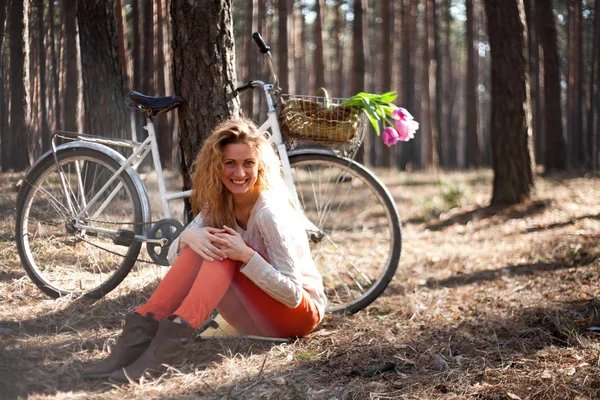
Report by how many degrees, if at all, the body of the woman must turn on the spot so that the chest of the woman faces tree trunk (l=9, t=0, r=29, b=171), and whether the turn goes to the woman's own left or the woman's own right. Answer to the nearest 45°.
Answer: approximately 90° to the woman's own right

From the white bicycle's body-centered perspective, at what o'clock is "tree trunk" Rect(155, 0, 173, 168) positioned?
The tree trunk is roughly at 9 o'clock from the white bicycle.

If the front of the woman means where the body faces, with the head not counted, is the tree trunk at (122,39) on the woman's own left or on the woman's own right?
on the woman's own right

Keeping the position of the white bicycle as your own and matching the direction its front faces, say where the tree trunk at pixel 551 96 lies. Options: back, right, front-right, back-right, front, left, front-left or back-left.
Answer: front-left

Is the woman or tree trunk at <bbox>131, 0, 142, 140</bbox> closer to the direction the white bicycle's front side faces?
the woman

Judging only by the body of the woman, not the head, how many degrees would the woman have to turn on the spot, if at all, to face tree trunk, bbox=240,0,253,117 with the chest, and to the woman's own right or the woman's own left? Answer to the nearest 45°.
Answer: approximately 135° to the woman's own right

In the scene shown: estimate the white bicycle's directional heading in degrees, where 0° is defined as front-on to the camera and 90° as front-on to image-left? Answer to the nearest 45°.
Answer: approximately 270°

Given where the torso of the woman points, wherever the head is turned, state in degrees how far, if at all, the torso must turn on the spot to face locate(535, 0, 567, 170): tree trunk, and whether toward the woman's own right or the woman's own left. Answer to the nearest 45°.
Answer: approximately 180°

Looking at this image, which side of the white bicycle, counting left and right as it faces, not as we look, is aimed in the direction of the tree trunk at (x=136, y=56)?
left

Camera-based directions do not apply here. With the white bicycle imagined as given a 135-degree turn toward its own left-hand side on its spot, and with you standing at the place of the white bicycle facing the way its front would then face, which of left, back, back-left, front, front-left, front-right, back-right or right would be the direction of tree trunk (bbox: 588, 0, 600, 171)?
right

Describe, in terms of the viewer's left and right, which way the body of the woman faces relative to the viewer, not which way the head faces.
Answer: facing the viewer and to the left of the viewer

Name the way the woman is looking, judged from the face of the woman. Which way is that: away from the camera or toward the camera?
toward the camera

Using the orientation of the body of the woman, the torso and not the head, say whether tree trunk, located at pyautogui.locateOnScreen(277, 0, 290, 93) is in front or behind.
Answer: behind

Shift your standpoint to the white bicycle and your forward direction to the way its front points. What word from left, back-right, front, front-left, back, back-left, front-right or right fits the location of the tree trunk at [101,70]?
left
